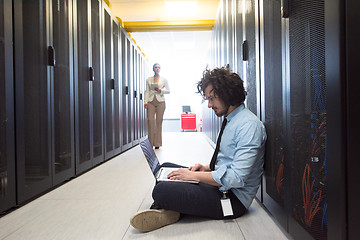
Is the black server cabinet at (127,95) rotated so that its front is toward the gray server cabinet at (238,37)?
no

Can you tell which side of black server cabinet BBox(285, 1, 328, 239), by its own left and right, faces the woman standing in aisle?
right

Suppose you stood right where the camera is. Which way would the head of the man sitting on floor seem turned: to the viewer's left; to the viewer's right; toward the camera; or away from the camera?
to the viewer's left

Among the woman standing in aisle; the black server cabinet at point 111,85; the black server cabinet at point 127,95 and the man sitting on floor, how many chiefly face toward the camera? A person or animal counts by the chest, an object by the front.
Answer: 1

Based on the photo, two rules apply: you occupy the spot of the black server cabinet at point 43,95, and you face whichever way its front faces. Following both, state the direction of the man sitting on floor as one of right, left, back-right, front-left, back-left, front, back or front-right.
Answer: front

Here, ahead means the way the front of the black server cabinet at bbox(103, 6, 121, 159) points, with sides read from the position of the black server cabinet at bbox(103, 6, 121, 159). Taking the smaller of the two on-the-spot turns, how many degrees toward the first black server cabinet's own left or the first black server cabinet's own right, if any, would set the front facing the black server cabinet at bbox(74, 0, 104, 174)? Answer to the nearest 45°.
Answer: approximately 90° to the first black server cabinet's own right

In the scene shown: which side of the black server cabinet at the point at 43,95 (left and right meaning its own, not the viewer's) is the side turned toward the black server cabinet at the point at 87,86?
left

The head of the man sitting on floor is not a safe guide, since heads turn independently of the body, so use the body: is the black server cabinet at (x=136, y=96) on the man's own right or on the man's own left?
on the man's own right

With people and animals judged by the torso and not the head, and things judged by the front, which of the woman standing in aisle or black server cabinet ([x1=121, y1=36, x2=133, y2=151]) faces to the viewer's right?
the black server cabinet

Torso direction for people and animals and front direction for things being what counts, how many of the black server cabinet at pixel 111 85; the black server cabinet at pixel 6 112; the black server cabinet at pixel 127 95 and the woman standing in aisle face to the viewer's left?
0

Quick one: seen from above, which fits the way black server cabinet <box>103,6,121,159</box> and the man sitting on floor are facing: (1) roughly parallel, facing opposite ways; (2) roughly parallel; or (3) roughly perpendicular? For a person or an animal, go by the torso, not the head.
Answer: roughly parallel, facing opposite ways

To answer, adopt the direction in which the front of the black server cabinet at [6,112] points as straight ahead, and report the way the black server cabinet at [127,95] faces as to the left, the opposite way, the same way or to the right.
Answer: the same way

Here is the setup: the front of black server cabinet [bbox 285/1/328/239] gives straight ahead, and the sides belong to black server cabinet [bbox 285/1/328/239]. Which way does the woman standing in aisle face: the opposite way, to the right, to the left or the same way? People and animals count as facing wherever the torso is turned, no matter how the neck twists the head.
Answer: to the left

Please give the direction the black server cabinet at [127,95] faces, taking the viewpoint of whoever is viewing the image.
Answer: facing to the right of the viewer

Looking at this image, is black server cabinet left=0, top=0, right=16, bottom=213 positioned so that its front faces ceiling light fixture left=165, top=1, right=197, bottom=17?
no

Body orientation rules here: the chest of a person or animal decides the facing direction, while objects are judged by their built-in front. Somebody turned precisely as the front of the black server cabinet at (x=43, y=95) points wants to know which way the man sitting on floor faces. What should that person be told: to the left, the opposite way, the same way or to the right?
the opposite way

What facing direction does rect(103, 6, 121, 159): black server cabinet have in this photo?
to the viewer's right

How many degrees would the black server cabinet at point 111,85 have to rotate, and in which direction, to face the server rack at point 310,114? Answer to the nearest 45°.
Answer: approximately 90° to its right

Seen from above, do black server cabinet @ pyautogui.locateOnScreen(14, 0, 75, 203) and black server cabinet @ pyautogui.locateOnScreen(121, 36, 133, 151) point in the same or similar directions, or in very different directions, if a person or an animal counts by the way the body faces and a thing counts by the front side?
same or similar directions

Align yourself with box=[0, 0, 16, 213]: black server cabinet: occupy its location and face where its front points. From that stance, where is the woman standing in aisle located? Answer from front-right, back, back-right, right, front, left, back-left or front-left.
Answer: left

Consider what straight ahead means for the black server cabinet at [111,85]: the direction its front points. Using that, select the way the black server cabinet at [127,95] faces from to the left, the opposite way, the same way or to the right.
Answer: the same way
